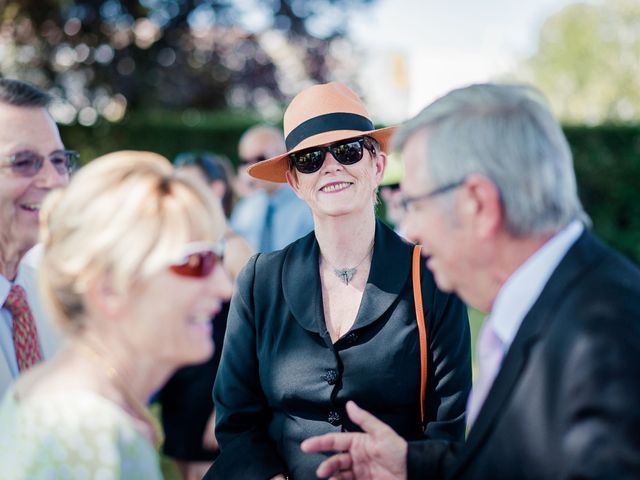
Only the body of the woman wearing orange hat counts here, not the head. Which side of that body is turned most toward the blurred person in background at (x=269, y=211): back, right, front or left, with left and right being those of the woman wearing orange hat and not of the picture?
back

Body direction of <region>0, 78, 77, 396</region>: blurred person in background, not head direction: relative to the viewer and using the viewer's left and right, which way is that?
facing the viewer and to the right of the viewer

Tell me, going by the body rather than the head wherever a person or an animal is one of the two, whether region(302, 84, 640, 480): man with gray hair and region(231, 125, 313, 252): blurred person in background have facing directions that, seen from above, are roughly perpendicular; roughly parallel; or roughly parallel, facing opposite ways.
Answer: roughly perpendicular

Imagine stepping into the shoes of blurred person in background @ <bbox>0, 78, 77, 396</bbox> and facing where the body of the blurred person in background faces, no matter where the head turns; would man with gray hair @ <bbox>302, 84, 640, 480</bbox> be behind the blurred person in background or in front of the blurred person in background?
in front

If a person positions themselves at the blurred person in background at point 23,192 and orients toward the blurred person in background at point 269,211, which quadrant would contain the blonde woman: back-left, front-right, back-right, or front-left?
back-right

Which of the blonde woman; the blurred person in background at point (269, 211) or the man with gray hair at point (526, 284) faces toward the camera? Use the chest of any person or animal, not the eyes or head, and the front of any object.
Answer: the blurred person in background

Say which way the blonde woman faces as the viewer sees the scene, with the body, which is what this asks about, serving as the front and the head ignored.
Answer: to the viewer's right

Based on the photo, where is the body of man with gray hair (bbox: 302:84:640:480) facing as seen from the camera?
to the viewer's left

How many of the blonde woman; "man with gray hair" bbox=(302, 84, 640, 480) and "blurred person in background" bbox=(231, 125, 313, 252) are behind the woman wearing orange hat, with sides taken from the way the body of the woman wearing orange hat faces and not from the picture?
1

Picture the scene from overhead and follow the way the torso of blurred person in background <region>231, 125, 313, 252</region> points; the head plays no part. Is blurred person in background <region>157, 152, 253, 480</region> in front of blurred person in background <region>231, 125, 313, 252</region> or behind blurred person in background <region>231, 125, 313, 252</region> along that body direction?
in front

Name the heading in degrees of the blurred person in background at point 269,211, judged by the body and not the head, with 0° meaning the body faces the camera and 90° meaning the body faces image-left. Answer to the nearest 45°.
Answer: approximately 0°

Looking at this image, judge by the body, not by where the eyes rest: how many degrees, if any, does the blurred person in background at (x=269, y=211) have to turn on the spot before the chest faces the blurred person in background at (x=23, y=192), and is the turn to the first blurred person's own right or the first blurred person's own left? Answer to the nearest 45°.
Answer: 0° — they already face them
